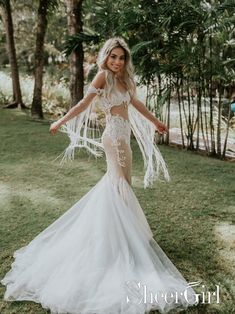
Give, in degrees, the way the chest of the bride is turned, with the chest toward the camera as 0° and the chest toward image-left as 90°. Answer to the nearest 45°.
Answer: approximately 315°

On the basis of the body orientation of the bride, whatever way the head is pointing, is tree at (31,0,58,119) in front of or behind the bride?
behind
